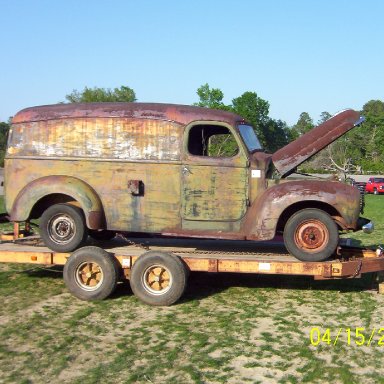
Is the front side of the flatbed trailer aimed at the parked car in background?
no

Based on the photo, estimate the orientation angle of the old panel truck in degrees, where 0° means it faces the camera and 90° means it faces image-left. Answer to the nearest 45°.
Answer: approximately 270°

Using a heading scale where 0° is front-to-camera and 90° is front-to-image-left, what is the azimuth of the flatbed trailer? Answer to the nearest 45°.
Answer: approximately 270°

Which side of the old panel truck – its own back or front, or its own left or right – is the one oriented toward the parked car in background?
left
